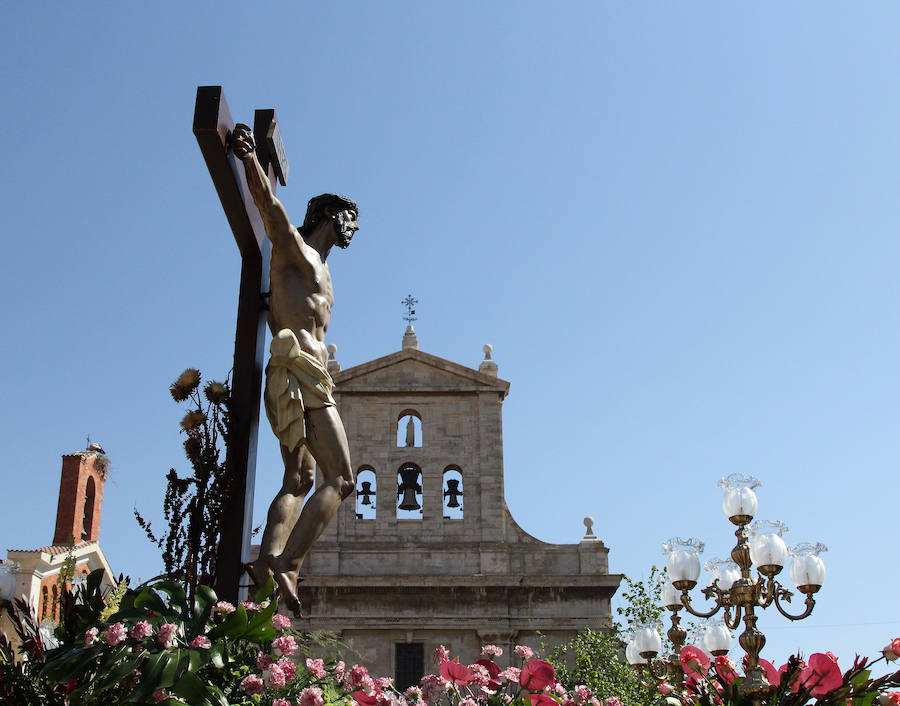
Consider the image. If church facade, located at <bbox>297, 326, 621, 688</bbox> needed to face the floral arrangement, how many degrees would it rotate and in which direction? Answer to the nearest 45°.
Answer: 0° — it already faces it

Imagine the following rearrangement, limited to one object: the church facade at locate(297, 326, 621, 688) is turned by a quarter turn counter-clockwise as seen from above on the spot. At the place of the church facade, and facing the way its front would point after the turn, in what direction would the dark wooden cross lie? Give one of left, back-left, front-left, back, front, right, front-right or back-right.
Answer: right

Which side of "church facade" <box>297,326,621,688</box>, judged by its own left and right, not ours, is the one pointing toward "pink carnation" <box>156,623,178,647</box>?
front

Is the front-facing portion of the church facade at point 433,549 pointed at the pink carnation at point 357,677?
yes

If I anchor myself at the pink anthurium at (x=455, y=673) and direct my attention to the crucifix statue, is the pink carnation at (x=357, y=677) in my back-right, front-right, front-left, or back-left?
front-left

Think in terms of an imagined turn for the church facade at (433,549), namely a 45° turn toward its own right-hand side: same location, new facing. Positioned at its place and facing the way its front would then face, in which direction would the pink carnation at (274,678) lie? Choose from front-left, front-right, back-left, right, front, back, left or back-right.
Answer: front-left

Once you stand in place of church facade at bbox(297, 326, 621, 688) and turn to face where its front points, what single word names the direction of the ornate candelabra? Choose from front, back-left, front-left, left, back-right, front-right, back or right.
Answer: front

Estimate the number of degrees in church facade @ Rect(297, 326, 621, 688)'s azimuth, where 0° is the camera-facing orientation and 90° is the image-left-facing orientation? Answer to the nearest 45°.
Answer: approximately 0°

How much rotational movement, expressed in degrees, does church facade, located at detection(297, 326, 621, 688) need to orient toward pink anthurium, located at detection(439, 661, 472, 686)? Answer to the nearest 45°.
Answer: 0° — it already faces it

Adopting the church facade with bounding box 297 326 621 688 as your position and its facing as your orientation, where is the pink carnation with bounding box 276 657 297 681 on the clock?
The pink carnation is roughly at 12 o'clock from the church facade.

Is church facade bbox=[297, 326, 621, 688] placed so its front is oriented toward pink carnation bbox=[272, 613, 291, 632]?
yes

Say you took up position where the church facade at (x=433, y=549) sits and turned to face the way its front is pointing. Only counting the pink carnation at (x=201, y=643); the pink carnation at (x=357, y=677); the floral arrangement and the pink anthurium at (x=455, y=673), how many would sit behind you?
0

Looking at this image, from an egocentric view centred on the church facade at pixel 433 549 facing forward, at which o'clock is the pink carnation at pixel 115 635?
The pink carnation is roughly at 12 o'clock from the church facade.

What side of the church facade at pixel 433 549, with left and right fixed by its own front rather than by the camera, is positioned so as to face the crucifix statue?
front

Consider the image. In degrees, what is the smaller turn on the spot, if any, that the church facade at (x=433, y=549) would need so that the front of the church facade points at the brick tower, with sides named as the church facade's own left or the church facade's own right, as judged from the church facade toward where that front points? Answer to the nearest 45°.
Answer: approximately 45° to the church facade's own right
